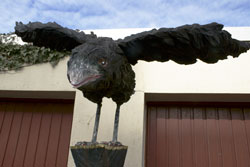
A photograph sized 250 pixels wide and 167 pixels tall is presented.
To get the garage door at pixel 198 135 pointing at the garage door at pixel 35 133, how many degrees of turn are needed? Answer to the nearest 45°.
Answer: approximately 90° to its right

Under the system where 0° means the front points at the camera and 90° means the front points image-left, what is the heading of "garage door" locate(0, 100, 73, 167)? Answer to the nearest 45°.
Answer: approximately 0°

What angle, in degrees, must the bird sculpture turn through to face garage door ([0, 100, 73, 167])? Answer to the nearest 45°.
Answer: approximately 90° to its right

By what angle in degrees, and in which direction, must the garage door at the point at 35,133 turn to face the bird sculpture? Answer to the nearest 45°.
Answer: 0° — it already faces it

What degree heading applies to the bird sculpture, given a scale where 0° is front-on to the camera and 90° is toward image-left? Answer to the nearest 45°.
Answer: approximately 45°

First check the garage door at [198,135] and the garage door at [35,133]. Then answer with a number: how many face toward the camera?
2

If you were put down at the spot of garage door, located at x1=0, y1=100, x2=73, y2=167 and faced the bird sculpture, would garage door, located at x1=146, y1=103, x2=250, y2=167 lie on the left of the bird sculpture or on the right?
left

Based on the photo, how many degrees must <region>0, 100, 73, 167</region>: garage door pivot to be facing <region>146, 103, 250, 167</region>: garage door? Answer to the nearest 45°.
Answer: approximately 45° to its left

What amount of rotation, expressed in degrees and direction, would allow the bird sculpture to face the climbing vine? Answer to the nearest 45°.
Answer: approximately 90° to its right
